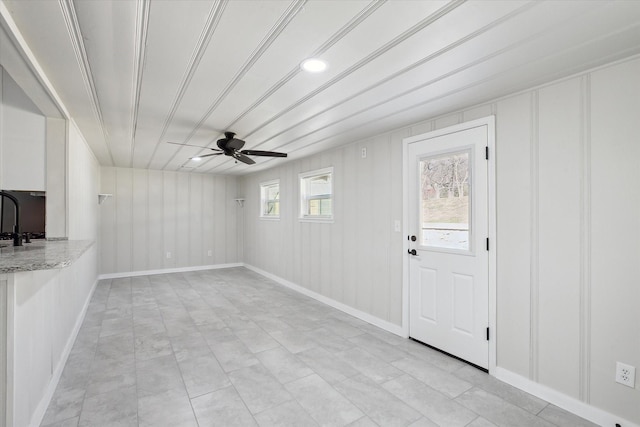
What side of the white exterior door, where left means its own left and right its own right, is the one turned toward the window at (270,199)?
right

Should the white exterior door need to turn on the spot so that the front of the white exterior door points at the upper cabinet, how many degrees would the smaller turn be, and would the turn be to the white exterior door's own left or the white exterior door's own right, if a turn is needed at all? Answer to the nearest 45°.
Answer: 0° — it already faces it

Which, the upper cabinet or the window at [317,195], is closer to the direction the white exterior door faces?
the upper cabinet

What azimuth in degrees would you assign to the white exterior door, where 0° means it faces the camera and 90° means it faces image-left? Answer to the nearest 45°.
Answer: approximately 45°

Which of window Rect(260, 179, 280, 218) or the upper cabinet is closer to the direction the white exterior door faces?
the upper cabinet

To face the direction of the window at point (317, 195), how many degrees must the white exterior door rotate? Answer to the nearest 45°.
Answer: approximately 90° to its right
